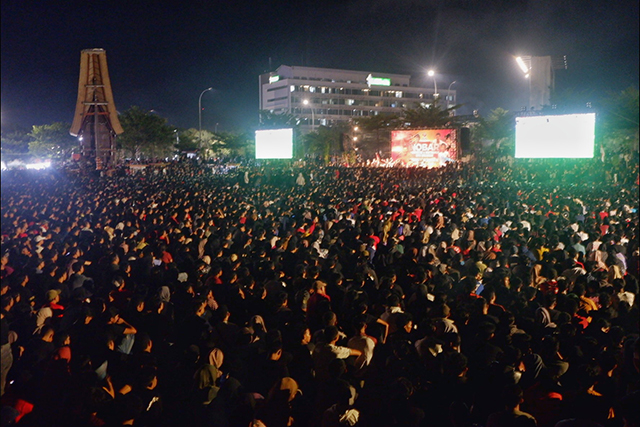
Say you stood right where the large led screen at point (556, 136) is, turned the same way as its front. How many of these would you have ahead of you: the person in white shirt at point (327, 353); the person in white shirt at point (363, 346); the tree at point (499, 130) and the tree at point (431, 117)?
2

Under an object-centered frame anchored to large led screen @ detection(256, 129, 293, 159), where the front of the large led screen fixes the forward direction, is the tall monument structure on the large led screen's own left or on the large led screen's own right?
on the large led screen's own right

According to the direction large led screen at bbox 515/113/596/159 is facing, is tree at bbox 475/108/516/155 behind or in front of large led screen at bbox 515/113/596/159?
behind

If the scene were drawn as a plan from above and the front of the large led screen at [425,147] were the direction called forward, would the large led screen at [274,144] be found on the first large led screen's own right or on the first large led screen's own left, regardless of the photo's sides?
on the first large led screen's own right

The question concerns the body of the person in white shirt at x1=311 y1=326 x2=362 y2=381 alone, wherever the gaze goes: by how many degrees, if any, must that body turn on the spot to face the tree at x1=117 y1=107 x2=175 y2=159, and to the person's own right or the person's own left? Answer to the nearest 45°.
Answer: approximately 45° to the person's own left

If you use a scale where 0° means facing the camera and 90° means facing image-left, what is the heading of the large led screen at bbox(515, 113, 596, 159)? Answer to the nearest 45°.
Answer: approximately 0°

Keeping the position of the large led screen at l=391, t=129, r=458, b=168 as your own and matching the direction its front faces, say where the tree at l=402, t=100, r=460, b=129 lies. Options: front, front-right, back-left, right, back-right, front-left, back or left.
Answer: back

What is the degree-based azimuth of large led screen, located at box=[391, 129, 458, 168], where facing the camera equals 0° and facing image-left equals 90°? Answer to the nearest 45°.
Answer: approximately 0°
